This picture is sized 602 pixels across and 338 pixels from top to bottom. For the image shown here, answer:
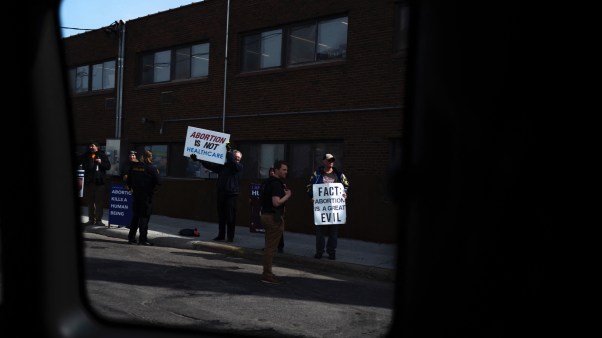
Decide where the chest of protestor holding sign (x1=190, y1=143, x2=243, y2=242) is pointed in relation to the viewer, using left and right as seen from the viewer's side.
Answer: facing the viewer and to the left of the viewer

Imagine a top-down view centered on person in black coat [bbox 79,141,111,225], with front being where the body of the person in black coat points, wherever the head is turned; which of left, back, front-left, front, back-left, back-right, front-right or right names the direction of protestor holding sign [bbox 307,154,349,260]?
front-left

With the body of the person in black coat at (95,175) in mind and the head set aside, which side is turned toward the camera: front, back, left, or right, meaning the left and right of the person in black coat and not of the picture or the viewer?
front

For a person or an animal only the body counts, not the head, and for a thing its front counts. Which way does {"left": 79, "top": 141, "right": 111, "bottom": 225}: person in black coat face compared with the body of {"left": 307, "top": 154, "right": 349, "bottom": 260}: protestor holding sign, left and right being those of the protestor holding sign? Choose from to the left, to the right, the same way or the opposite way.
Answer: the same way

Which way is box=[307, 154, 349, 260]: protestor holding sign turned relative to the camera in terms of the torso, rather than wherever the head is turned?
toward the camera

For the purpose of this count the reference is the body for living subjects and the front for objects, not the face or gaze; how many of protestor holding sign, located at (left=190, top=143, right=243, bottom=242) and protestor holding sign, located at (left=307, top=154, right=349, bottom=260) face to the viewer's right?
0

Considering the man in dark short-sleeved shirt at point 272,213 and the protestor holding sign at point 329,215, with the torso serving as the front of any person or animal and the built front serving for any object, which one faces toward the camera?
the protestor holding sign

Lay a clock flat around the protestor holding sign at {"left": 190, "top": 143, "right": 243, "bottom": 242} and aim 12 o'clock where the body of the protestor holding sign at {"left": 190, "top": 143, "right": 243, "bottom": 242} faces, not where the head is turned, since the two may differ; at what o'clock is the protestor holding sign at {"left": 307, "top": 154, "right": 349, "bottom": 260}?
the protestor holding sign at {"left": 307, "top": 154, "right": 349, "bottom": 260} is roughly at 9 o'clock from the protestor holding sign at {"left": 190, "top": 143, "right": 243, "bottom": 242}.

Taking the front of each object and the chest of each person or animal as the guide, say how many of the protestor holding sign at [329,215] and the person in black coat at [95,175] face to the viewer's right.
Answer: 0
